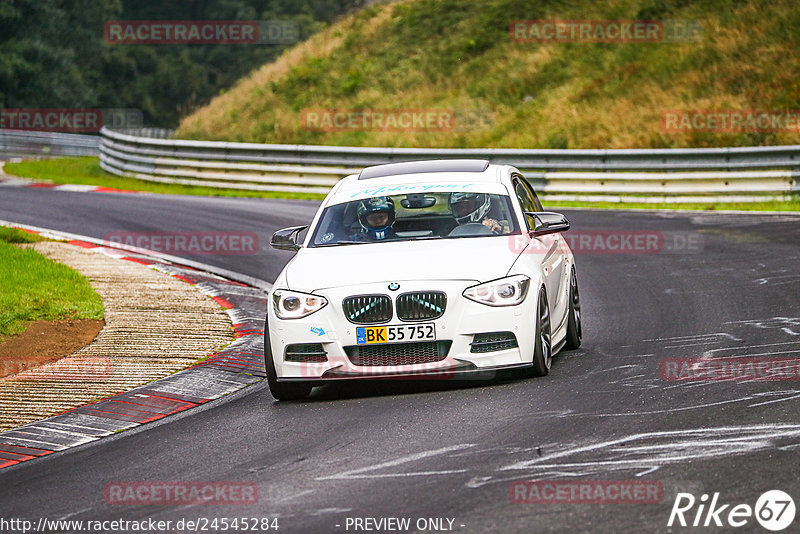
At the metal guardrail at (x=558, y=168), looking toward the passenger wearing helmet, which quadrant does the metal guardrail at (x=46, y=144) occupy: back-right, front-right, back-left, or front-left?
back-right

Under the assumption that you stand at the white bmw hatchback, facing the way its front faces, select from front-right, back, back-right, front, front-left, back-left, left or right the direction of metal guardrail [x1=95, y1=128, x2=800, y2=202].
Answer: back

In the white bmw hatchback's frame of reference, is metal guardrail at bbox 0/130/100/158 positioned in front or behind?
behind

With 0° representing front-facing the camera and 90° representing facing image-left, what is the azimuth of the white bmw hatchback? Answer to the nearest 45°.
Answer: approximately 0°
